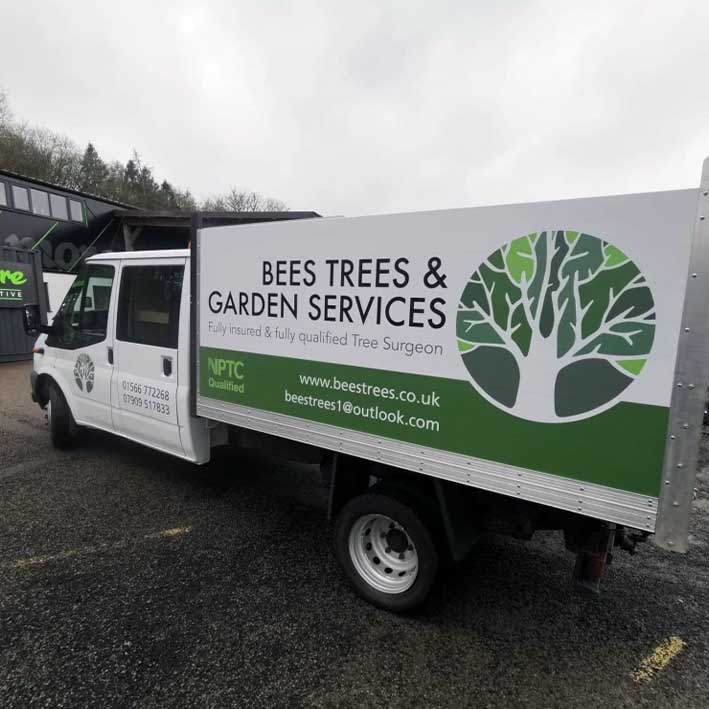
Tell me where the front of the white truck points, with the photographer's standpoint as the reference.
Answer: facing away from the viewer and to the left of the viewer
